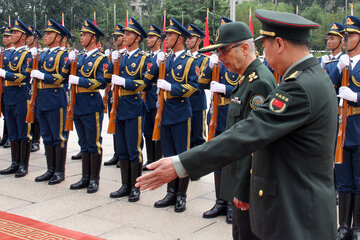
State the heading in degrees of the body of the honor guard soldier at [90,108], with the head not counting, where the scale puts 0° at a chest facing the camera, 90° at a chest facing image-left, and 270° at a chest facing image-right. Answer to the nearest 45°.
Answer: approximately 45°

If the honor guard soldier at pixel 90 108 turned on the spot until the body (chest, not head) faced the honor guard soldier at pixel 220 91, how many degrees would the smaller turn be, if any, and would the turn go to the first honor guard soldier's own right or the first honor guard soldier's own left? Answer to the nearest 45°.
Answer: approximately 90° to the first honor guard soldier's own left

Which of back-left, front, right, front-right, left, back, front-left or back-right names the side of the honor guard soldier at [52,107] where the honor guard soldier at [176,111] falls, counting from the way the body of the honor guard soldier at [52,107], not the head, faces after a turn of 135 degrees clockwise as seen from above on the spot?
back-right

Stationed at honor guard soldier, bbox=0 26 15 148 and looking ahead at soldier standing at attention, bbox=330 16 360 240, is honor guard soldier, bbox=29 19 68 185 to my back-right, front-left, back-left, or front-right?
front-right

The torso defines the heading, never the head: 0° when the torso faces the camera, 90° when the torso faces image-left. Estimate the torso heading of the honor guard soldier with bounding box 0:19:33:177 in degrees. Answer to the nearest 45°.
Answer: approximately 45°

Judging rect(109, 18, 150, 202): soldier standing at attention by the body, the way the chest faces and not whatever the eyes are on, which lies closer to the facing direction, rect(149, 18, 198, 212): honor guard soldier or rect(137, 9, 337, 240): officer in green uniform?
the officer in green uniform

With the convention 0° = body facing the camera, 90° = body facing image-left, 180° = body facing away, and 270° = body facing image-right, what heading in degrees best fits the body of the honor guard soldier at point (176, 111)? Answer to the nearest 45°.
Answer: approximately 45°

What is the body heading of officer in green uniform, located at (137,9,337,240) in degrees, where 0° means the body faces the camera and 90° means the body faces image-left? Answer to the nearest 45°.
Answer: approximately 90°

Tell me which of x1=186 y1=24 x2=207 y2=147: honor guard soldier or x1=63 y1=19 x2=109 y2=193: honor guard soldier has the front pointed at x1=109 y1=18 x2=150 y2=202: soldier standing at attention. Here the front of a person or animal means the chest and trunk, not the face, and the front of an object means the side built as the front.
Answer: x1=186 y1=24 x2=207 y2=147: honor guard soldier

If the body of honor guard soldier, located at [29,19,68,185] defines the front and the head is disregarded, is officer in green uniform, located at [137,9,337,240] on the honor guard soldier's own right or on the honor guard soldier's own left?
on the honor guard soldier's own left

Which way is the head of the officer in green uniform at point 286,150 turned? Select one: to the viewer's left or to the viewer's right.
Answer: to the viewer's left

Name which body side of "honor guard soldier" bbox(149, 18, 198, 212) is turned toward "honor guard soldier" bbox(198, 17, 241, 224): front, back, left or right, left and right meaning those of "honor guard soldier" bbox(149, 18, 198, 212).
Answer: left

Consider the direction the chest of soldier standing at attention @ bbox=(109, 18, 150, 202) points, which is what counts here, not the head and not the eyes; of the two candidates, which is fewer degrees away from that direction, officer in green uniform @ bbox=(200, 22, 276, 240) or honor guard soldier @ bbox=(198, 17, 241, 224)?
the officer in green uniform

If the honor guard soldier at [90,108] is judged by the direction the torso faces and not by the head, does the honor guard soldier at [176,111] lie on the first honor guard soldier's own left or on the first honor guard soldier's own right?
on the first honor guard soldier's own left
